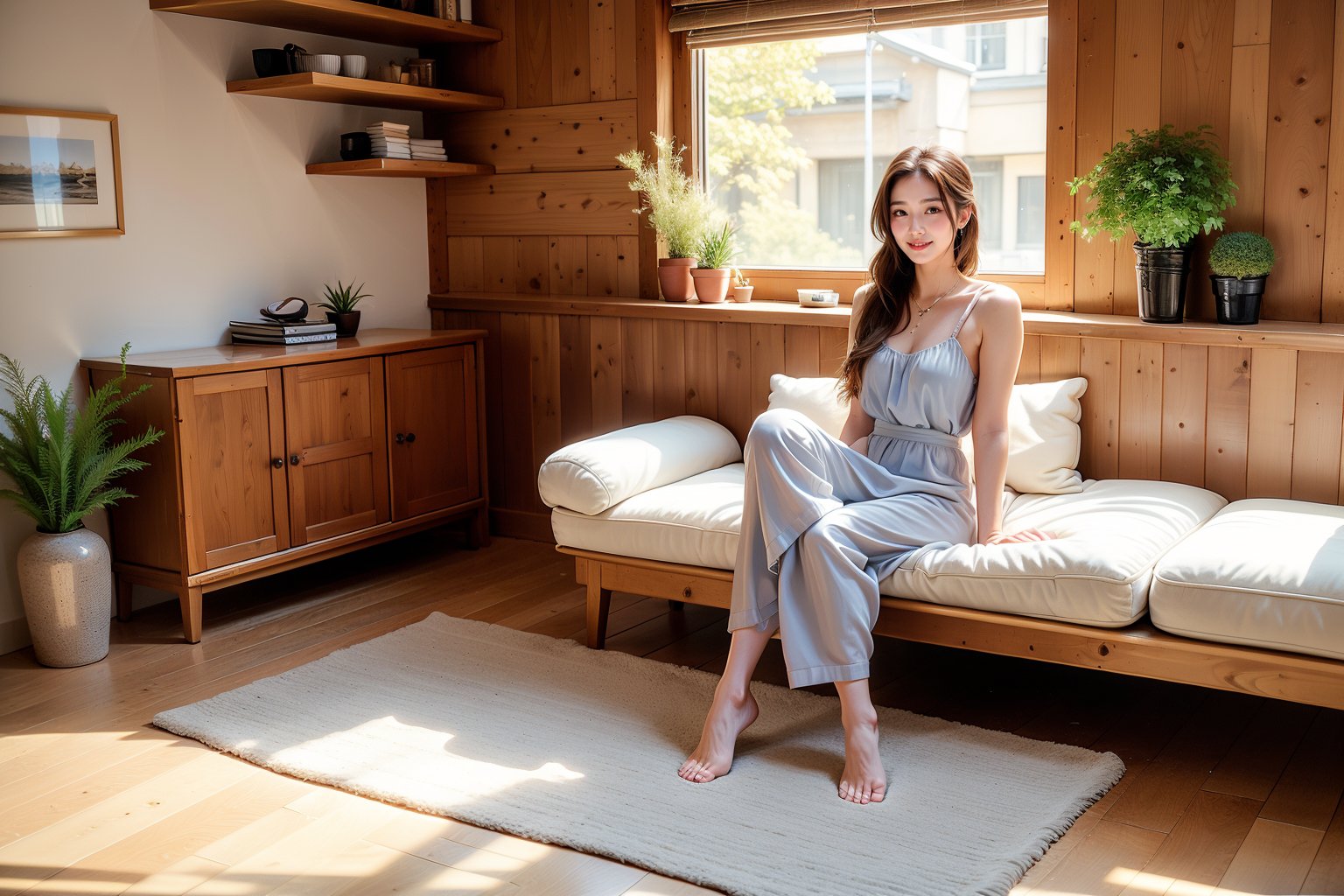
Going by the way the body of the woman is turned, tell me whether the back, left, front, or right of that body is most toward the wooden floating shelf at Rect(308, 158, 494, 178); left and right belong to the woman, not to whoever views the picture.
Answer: right

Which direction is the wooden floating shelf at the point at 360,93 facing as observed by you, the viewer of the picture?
facing the viewer and to the right of the viewer

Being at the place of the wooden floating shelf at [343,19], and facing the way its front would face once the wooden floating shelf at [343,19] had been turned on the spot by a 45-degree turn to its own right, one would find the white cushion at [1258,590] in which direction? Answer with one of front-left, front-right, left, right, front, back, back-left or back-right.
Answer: front-left

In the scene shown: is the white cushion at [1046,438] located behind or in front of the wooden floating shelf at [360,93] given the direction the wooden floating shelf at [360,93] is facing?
in front

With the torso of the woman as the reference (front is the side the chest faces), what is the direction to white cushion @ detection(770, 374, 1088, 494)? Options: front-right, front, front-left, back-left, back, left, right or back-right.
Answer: back

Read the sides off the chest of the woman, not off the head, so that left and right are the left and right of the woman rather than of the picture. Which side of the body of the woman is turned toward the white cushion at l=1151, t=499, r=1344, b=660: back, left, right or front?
left

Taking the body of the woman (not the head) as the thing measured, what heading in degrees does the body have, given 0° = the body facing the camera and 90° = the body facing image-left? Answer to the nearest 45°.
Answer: approximately 45°

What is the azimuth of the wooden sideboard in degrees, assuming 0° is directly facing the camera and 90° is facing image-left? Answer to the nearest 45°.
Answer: approximately 315°

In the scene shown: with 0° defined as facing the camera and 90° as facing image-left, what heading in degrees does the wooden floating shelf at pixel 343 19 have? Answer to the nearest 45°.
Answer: approximately 315°

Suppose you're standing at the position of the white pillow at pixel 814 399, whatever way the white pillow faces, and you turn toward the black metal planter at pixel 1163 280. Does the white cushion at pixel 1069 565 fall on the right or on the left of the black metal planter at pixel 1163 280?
right
